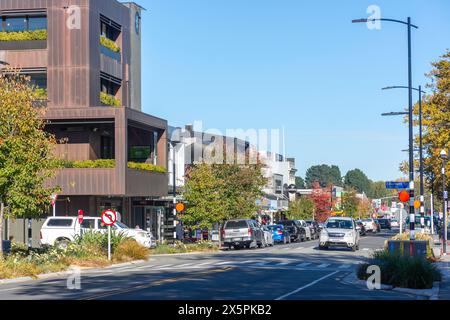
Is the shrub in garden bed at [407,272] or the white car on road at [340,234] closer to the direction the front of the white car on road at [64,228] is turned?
the white car on road

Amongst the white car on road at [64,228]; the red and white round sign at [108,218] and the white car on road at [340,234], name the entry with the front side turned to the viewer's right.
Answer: the white car on road at [64,228]

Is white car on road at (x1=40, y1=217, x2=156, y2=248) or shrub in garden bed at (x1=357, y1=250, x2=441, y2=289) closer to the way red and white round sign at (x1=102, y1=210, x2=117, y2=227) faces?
the shrub in garden bed

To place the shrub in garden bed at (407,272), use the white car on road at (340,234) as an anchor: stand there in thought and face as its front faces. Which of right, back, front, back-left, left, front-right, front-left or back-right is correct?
front

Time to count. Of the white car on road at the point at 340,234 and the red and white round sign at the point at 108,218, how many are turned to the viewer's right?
0

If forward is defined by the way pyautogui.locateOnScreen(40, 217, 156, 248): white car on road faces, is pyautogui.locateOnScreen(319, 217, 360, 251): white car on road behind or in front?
in front

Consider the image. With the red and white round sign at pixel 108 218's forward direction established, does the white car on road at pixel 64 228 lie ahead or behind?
behind

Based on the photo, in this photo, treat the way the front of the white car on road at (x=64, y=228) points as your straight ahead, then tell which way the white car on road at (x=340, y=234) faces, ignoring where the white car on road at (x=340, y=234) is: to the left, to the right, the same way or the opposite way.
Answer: to the right

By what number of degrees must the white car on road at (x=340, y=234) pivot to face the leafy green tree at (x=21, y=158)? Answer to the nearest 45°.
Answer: approximately 45° to its right

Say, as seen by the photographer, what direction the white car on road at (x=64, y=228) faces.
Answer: facing to the right of the viewer

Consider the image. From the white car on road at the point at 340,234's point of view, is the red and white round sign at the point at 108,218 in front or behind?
in front

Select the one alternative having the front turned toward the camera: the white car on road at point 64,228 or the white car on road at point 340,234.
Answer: the white car on road at point 340,234

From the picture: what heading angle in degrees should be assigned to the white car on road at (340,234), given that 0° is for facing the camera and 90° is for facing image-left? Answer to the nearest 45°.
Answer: approximately 0°

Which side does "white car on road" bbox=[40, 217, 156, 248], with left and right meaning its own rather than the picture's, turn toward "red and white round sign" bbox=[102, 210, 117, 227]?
right

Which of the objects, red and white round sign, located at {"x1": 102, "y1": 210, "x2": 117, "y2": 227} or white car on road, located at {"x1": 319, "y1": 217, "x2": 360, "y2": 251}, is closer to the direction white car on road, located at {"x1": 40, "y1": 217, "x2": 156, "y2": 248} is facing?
the white car on road

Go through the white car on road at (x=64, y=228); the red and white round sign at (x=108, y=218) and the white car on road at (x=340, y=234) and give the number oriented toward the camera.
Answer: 2

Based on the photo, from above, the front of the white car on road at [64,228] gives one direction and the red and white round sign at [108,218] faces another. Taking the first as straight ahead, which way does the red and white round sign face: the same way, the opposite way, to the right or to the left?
to the right

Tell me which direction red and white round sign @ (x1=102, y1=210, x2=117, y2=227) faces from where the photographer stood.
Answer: facing the viewer

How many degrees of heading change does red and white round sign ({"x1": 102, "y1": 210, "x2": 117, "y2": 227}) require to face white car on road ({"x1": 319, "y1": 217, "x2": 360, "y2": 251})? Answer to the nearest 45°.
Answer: approximately 135° to its left
